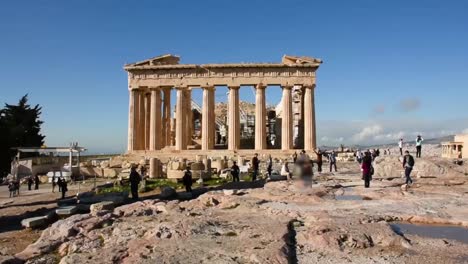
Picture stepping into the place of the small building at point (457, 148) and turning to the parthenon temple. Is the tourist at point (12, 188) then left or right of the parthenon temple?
left

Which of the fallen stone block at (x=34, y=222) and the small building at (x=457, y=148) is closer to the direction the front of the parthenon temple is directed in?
the fallen stone block

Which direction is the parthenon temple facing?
toward the camera

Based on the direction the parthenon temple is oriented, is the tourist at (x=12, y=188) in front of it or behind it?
in front

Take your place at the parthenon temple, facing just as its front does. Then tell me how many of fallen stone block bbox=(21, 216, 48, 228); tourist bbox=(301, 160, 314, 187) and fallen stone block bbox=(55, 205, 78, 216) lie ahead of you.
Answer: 3

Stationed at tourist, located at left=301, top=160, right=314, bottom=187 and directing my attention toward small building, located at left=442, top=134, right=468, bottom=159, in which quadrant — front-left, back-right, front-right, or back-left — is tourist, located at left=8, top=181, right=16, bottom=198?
back-left

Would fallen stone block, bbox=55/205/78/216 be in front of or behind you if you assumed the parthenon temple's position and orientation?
in front

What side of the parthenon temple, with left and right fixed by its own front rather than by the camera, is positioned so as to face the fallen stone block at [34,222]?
front

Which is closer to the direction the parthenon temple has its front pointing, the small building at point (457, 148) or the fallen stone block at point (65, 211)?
the fallen stone block

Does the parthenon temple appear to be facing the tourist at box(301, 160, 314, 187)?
yes

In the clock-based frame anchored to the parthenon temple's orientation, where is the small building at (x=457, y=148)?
The small building is roughly at 10 o'clock from the parthenon temple.
